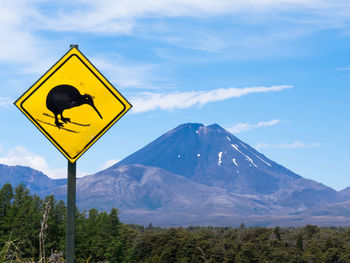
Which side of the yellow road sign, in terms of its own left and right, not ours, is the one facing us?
front
